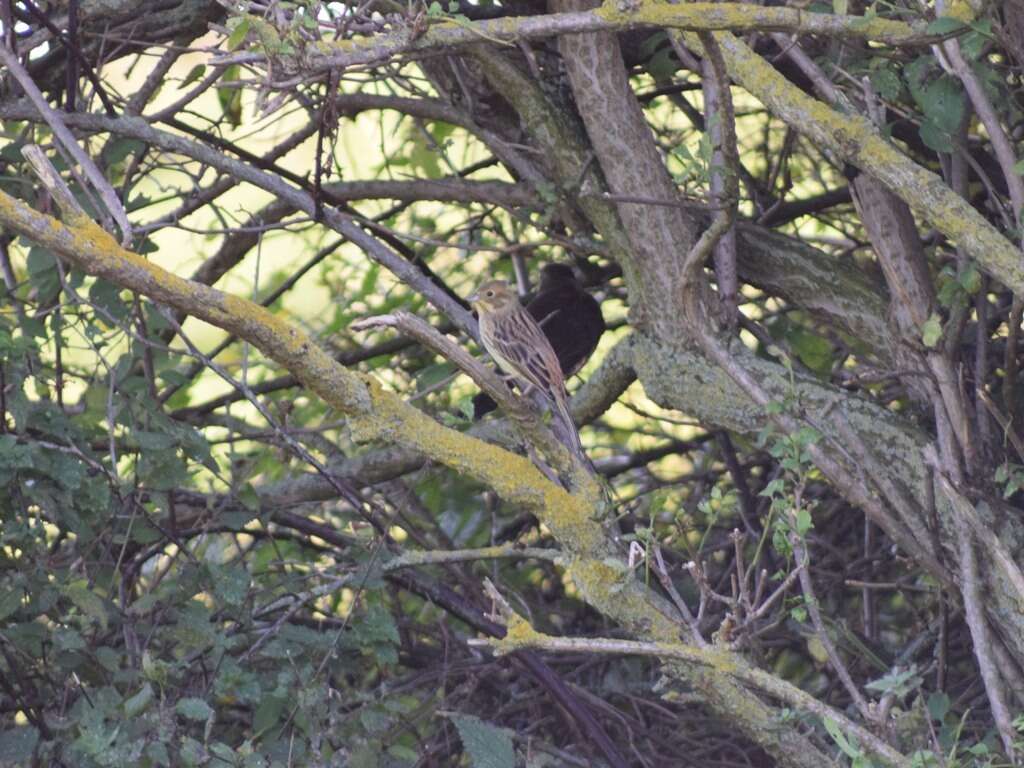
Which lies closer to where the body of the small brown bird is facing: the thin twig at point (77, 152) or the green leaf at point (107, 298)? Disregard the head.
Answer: the green leaf

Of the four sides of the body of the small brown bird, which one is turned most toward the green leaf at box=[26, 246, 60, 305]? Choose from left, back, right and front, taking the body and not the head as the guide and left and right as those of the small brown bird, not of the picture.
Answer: front

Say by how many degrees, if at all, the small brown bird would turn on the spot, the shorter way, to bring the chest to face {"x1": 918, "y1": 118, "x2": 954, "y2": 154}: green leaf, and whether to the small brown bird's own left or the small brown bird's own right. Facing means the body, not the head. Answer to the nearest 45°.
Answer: approximately 135° to the small brown bird's own left

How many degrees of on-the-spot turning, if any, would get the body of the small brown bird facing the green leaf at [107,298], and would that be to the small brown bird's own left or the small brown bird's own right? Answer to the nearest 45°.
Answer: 0° — it already faces it

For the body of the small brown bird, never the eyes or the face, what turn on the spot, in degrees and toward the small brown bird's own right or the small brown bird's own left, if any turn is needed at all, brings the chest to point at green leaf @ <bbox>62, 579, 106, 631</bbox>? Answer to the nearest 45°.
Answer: approximately 45° to the small brown bird's own left

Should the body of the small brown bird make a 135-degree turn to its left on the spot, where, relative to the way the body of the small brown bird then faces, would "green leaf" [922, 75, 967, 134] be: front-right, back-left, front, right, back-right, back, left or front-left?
front

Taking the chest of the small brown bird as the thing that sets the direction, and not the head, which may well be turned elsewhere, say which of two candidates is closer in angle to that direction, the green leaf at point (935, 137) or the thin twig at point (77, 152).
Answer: the thin twig

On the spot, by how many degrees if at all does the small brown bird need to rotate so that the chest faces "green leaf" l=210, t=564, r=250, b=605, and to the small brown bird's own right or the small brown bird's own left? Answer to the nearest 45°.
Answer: approximately 45° to the small brown bird's own left

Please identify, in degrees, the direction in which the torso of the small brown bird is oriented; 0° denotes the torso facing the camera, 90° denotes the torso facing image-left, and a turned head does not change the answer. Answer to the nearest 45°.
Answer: approximately 90°
